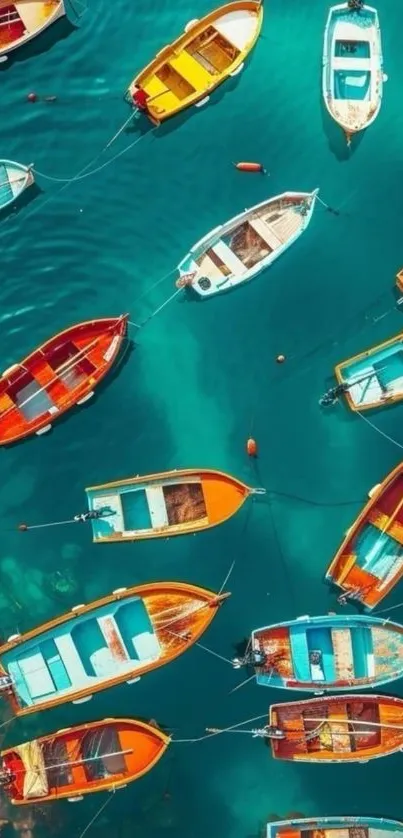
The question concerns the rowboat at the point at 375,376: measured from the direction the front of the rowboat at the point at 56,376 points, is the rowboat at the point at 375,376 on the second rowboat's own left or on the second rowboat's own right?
on the second rowboat's own right

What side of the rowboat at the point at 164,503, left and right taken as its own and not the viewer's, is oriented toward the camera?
right

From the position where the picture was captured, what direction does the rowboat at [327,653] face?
facing to the right of the viewer

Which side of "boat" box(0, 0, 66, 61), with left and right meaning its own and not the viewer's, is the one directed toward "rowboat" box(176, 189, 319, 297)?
right

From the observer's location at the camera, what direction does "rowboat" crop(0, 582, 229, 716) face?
facing away from the viewer and to the right of the viewer
